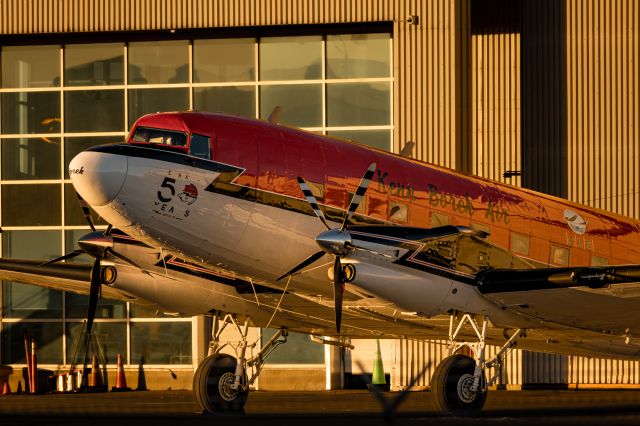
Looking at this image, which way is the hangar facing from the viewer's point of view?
toward the camera

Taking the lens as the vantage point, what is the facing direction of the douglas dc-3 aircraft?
facing the viewer and to the left of the viewer

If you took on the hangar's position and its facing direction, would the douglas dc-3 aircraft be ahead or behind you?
ahead
